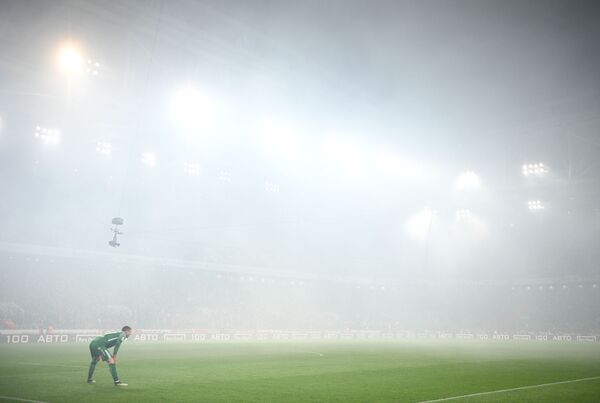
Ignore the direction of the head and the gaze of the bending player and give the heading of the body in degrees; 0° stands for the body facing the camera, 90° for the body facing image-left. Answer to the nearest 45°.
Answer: approximately 270°

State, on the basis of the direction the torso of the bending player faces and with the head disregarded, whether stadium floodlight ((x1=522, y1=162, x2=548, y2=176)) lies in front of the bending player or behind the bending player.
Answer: in front

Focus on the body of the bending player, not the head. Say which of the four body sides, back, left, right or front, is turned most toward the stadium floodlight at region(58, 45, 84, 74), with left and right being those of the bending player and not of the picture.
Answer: left

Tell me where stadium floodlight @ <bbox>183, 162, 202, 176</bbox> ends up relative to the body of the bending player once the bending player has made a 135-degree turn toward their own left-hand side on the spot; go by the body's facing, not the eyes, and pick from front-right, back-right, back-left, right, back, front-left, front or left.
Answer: front-right

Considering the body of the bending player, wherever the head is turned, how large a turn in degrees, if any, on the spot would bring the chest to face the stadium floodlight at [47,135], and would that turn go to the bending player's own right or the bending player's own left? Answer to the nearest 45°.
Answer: approximately 90° to the bending player's own left

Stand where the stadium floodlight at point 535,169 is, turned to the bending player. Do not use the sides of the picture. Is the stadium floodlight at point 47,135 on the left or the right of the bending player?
right
